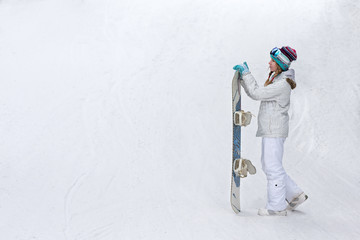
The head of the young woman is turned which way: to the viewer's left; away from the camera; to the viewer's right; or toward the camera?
to the viewer's left

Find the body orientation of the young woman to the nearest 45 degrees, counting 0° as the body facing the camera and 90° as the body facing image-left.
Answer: approximately 90°
